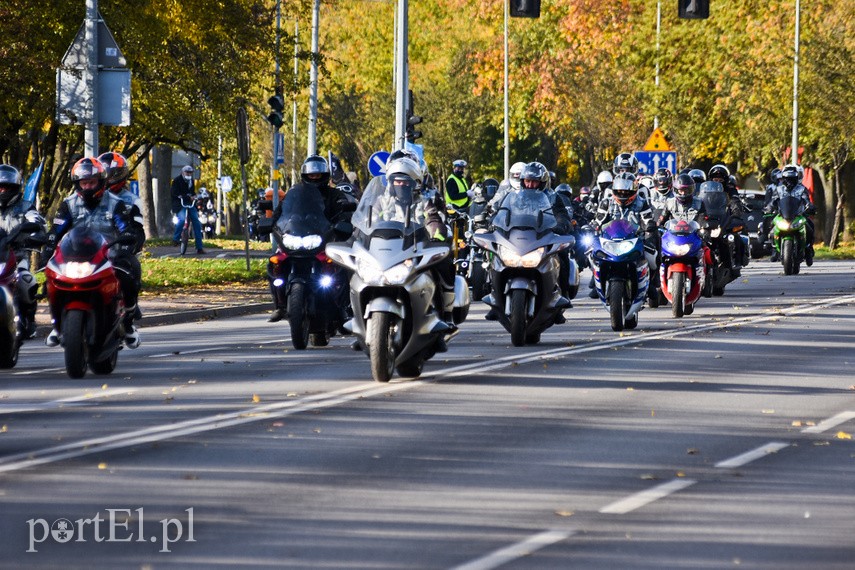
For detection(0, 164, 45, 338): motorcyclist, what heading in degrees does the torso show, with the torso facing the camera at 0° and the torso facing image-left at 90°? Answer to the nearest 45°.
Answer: approximately 0°

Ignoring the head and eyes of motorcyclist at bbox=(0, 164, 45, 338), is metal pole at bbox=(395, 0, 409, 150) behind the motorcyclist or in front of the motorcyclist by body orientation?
behind

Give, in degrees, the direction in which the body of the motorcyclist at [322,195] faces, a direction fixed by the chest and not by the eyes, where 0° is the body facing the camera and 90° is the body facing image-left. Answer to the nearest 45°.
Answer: approximately 0°

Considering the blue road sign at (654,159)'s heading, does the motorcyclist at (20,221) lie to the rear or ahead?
ahead

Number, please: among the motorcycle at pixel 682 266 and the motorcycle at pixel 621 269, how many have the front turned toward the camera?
2
